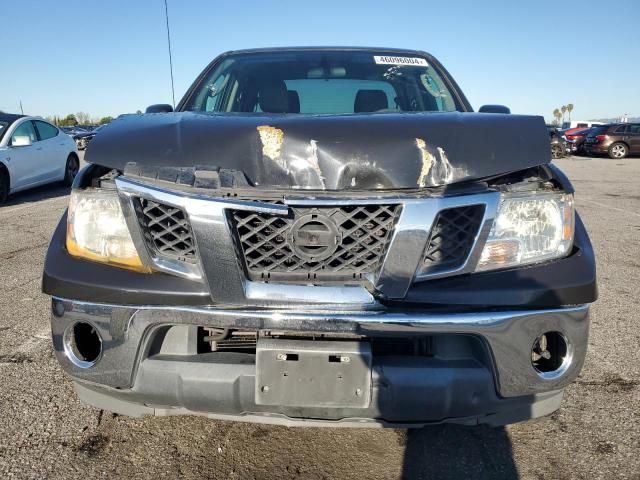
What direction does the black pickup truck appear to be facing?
toward the camera

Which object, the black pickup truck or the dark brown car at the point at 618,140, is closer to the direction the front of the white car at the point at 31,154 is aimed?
the black pickup truck

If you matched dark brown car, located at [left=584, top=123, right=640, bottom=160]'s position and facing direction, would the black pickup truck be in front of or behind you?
behind

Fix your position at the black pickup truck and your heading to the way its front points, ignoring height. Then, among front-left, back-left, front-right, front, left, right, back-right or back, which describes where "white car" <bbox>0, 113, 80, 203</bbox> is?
back-right

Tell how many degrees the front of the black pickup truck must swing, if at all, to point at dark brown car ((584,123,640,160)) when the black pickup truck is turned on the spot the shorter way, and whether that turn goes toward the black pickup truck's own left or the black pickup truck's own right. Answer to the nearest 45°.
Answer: approximately 135° to the black pickup truck's own left

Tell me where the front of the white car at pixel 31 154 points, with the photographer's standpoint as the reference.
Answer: facing the viewer and to the left of the viewer

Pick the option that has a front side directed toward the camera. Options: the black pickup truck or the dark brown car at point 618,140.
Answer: the black pickup truck

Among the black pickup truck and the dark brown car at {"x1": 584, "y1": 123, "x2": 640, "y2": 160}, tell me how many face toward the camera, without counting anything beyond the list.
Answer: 1
